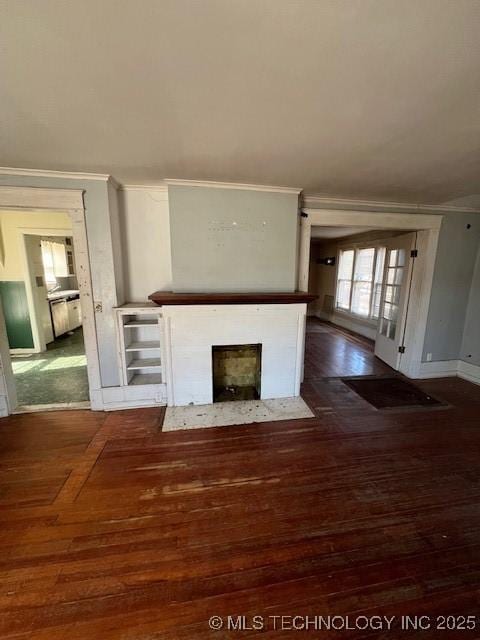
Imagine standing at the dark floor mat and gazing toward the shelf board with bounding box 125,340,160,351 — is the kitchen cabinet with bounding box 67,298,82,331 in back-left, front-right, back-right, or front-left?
front-right

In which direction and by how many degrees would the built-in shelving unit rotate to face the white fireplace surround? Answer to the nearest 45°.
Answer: approximately 45° to its left

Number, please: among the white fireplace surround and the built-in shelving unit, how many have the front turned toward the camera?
2

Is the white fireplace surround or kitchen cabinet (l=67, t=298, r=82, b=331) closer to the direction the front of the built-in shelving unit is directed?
the white fireplace surround

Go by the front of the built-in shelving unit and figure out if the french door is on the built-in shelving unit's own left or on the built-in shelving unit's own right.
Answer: on the built-in shelving unit's own left

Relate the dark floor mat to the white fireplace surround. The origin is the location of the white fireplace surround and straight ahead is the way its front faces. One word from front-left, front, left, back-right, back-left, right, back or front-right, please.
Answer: left

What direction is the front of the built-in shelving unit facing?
toward the camera

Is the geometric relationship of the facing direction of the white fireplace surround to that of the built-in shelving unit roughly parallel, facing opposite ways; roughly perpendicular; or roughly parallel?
roughly parallel

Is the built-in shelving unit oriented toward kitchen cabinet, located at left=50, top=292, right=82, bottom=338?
no

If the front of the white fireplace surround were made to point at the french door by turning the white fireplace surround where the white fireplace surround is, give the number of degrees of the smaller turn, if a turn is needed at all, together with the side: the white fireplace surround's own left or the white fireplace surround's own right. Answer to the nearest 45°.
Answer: approximately 135° to the white fireplace surround's own left

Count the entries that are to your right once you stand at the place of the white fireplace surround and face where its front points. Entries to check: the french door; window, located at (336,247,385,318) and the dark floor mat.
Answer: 0

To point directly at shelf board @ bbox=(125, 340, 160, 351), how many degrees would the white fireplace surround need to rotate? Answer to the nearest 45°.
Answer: approximately 90° to its right

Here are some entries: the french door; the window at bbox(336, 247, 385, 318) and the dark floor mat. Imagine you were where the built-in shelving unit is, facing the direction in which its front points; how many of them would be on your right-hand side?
0

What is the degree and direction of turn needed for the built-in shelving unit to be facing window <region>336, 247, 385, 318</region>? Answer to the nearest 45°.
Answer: approximately 90° to its left

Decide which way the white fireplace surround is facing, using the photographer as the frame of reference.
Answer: facing the viewer

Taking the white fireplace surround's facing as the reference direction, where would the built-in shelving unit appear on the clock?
The built-in shelving unit is roughly at 3 o'clock from the white fireplace surround.

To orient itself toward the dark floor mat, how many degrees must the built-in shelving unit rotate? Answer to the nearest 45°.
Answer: approximately 90° to its left
